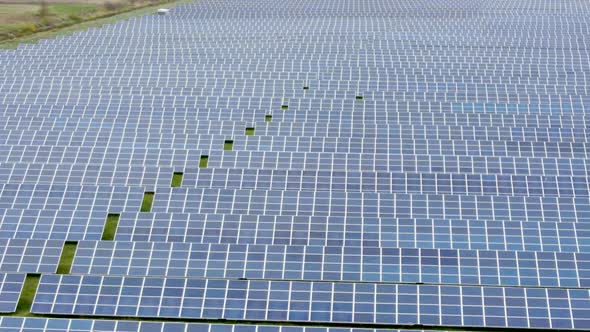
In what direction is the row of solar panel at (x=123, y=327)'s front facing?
toward the camera

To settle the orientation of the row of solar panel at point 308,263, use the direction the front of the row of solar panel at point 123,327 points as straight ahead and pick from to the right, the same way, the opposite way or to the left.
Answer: the same way

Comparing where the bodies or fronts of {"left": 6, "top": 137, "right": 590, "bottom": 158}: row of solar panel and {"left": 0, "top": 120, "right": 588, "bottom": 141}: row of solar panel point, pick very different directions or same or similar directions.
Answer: same or similar directions

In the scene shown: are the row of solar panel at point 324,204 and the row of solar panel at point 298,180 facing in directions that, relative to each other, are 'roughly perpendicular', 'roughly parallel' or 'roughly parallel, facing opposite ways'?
roughly parallel

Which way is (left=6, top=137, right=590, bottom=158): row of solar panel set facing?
toward the camera

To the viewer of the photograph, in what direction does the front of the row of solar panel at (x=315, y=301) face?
facing the viewer

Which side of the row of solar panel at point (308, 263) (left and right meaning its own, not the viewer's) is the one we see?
front
